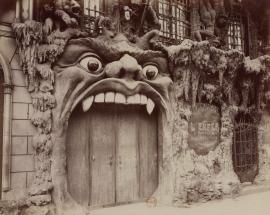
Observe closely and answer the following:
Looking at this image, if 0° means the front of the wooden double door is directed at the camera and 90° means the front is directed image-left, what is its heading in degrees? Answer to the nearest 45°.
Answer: approximately 0°
